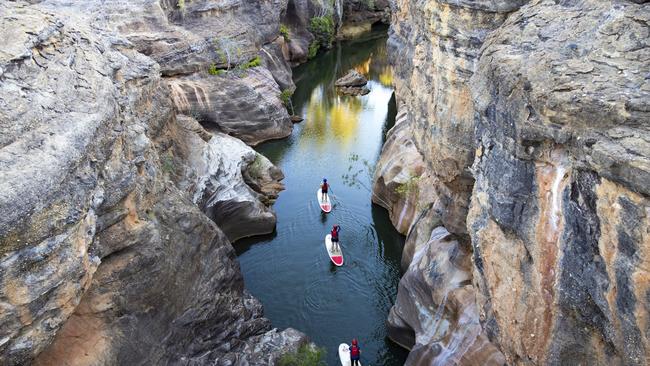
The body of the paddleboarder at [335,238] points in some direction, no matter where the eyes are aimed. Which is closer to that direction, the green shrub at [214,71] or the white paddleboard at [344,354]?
the green shrub

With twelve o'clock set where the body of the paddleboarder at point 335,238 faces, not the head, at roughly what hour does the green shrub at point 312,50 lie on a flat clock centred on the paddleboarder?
The green shrub is roughly at 12 o'clock from the paddleboarder.

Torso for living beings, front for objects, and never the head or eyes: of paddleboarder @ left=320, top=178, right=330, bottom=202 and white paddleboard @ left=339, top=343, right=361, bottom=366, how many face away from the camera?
2

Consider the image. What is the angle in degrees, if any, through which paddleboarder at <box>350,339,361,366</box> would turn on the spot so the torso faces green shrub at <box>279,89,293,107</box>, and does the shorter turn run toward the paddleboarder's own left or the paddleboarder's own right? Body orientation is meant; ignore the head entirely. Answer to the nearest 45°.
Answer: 0° — they already face it

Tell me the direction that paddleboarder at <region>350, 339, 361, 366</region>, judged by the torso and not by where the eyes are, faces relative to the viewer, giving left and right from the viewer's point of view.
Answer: facing away from the viewer

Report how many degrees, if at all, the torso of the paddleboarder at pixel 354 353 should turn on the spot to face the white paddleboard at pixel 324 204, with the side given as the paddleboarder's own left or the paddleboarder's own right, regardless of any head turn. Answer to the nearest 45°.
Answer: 0° — they already face it

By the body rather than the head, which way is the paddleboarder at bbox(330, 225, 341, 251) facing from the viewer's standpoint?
away from the camera

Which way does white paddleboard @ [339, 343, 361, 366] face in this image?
away from the camera

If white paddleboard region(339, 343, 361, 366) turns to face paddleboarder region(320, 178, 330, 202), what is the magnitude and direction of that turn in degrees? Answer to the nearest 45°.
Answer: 0° — it already faces them

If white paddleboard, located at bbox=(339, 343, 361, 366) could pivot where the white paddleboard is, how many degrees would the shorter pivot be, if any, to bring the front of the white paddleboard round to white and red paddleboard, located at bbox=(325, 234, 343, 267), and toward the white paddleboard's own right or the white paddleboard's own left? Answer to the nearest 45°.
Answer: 0° — it already faces it

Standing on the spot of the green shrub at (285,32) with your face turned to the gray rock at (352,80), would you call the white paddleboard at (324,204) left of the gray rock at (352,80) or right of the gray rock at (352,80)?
right

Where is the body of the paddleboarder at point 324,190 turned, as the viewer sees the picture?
away from the camera

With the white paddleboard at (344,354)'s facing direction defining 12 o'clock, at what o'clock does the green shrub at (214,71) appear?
The green shrub is roughly at 11 o'clock from the white paddleboard.
